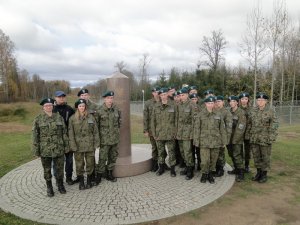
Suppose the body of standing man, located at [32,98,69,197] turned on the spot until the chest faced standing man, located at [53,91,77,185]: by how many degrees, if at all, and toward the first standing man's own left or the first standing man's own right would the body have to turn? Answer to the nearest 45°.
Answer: approximately 135° to the first standing man's own left

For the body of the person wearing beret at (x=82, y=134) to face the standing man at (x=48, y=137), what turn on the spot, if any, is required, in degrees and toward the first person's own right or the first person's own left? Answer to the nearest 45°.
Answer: approximately 90° to the first person's own right

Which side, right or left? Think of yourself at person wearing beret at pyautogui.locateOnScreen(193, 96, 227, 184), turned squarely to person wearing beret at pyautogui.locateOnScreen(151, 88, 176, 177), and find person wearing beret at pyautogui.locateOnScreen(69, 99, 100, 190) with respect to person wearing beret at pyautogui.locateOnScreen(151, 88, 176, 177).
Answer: left

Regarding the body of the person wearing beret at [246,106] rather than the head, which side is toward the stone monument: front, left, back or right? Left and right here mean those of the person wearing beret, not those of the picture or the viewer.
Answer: right

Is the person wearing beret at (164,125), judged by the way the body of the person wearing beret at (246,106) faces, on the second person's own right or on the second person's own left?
on the second person's own right

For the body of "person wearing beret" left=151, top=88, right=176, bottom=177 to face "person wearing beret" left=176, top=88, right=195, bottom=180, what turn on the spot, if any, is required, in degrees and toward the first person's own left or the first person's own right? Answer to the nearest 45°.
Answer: approximately 90° to the first person's own left
